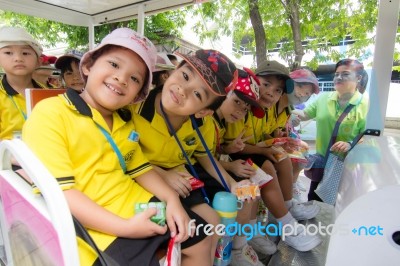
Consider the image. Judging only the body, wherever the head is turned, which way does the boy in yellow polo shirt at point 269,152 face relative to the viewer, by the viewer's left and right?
facing the viewer and to the right of the viewer

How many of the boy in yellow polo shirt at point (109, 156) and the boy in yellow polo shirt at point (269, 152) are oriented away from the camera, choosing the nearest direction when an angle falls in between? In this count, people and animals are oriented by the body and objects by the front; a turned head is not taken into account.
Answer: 0

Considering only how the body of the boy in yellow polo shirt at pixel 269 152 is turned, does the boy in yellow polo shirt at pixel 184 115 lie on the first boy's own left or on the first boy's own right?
on the first boy's own right

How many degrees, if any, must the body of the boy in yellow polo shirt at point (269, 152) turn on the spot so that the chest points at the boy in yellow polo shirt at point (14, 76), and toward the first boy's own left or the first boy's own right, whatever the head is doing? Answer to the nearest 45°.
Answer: approximately 135° to the first boy's own right

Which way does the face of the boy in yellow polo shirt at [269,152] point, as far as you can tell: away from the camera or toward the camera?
toward the camera

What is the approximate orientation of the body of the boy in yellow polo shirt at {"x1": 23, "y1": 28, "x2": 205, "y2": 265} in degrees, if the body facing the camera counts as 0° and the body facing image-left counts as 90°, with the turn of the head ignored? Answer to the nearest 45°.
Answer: approximately 315°

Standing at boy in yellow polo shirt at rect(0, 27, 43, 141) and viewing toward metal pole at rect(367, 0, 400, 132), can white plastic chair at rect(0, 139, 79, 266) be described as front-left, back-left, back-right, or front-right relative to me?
front-right

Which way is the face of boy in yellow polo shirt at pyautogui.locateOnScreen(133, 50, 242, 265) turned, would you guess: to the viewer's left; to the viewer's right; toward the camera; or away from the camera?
toward the camera

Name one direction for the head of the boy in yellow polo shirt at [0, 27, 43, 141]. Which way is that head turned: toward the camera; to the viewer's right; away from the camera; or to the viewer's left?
toward the camera

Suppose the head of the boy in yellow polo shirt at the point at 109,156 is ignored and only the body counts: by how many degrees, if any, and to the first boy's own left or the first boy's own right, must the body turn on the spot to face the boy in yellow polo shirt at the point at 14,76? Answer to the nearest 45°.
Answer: approximately 180°
